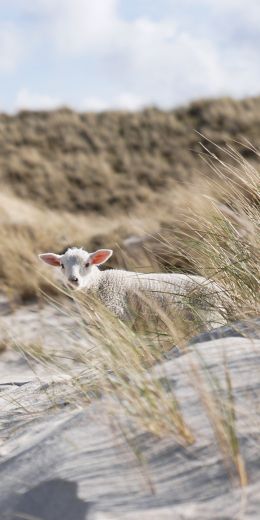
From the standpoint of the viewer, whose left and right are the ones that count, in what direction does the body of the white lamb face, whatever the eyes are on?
facing to the left of the viewer
